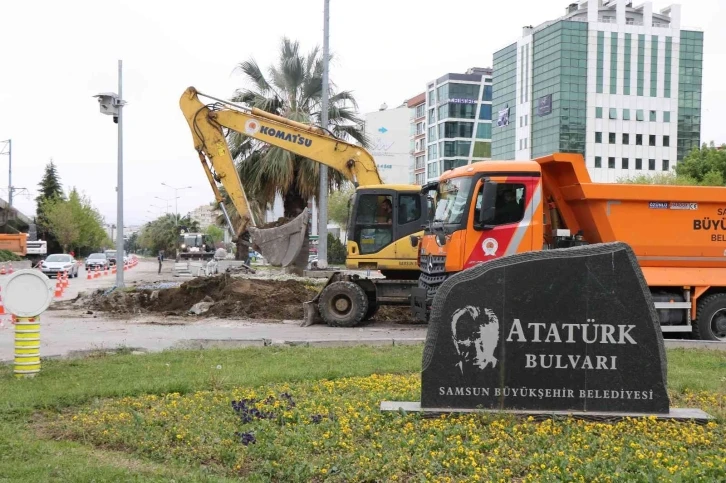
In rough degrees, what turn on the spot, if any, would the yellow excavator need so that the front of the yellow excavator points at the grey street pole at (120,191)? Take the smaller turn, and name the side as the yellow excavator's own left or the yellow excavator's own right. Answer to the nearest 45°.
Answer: approximately 45° to the yellow excavator's own right

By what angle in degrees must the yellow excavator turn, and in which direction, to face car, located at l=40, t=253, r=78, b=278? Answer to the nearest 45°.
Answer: approximately 45° to its right

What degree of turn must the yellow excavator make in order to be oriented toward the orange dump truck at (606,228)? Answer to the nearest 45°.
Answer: approximately 135° to its left

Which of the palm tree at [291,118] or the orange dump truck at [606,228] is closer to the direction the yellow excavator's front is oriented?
the palm tree

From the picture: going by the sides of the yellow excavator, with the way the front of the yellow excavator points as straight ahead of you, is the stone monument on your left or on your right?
on your left

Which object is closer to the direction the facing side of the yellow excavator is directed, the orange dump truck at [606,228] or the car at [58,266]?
the car

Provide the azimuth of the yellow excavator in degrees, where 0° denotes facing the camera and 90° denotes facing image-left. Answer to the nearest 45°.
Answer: approximately 90°

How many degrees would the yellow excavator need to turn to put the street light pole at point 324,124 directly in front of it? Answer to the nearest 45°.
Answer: approximately 90° to its right

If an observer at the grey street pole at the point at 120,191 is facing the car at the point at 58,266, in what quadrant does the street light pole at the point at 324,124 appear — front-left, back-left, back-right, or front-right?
front-right

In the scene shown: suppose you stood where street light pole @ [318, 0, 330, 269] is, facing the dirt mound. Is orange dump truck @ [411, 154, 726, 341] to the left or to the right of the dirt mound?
left
